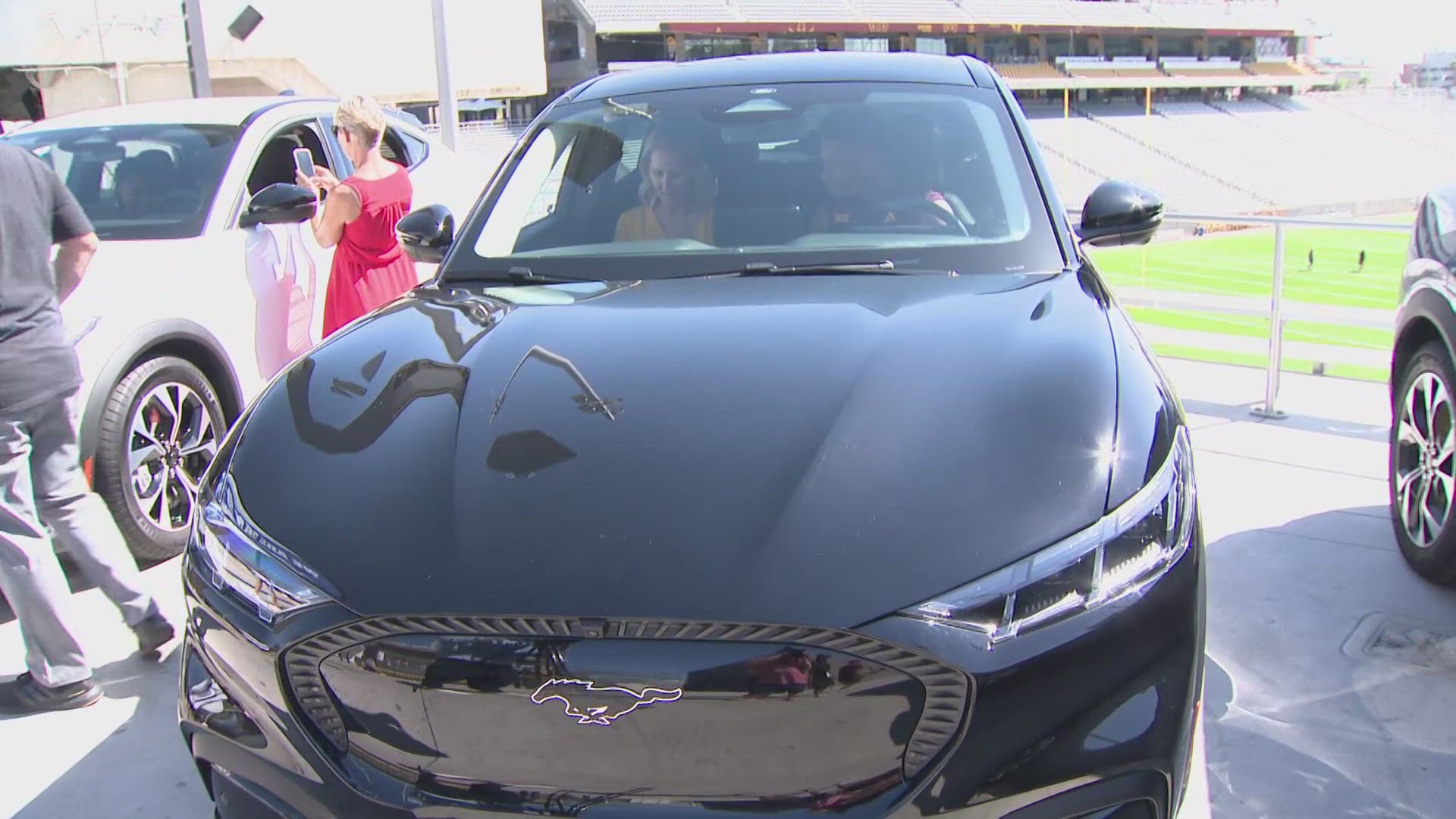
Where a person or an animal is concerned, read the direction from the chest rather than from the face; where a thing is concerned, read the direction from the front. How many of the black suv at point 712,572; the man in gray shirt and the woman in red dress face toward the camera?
1

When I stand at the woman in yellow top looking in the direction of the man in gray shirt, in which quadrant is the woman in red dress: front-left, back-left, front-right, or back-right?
front-right

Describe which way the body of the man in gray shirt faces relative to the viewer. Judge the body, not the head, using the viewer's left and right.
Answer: facing away from the viewer and to the left of the viewer

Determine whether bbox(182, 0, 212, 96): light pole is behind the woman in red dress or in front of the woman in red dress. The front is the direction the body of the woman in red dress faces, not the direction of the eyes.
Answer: in front

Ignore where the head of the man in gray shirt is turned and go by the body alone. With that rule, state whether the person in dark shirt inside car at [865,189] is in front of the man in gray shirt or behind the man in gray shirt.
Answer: behind

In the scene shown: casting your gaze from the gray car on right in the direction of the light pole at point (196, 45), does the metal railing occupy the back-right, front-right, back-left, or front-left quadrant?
front-right

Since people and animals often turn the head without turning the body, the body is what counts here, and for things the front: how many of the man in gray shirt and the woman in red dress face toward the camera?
0

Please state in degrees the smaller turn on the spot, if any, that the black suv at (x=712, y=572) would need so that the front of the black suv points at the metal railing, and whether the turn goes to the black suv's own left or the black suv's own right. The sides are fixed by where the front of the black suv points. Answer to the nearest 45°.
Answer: approximately 135° to the black suv's own left

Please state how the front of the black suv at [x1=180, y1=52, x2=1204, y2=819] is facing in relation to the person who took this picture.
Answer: facing the viewer

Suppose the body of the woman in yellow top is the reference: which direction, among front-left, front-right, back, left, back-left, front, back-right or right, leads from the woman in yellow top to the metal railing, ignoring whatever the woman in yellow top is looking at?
back-left

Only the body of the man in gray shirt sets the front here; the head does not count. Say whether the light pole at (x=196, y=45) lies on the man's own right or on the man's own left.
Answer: on the man's own right

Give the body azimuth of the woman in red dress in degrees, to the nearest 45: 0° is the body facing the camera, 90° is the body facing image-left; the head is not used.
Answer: approximately 135°

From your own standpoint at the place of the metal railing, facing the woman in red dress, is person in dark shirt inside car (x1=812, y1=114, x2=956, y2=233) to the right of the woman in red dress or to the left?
left

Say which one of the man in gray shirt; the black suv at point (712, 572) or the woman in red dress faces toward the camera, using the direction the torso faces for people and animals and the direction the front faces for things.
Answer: the black suv

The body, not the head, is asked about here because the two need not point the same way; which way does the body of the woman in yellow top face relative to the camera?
toward the camera
